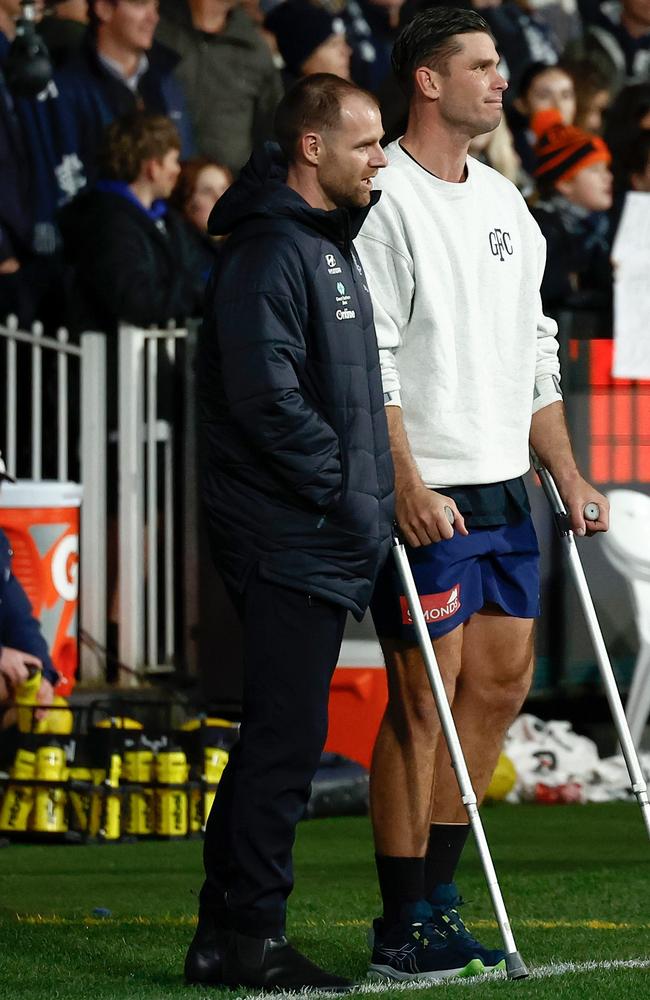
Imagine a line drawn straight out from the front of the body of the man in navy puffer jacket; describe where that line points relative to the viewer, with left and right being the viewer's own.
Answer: facing to the right of the viewer

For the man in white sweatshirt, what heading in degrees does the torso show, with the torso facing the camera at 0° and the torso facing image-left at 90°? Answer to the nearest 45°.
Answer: approximately 315°

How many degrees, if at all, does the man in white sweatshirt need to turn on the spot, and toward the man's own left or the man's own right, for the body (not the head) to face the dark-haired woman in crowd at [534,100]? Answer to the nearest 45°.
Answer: approximately 135° to the man's own left

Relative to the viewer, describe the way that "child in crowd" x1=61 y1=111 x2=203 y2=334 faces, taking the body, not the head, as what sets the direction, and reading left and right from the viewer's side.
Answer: facing to the right of the viewer

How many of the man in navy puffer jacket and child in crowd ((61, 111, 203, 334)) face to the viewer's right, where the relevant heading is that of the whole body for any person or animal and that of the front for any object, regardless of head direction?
2

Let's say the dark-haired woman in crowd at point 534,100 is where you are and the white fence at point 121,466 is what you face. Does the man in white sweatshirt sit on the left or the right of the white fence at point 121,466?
left

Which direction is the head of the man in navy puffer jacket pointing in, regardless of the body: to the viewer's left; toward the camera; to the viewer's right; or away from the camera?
to the viewer's right

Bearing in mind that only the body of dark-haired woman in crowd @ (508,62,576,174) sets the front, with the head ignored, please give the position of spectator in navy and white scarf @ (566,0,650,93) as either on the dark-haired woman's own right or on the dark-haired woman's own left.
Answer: on the dark-haired woman's own left
